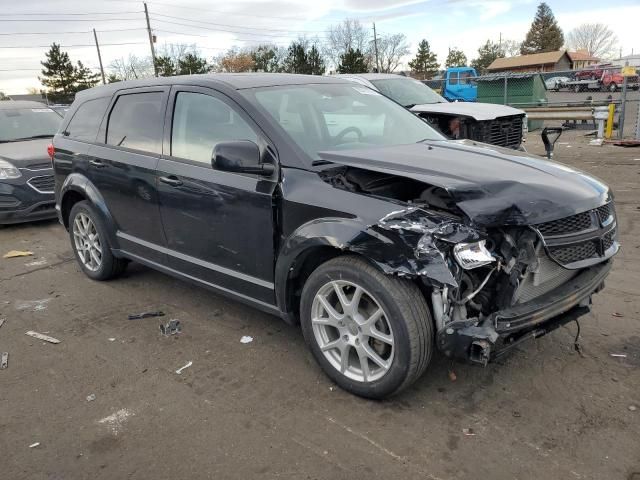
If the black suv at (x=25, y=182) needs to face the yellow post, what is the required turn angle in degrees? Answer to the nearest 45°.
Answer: approximately 45° to its left

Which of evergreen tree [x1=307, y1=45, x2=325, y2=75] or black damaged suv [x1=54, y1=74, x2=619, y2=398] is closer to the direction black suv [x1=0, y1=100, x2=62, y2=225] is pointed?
the black damaged suv

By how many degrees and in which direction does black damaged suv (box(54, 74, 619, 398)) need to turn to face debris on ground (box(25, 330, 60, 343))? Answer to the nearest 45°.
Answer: approximately 135° to its right

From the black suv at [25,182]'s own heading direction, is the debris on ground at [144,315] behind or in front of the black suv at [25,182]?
in front

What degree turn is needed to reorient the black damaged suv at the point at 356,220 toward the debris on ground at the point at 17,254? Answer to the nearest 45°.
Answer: approximately 180°

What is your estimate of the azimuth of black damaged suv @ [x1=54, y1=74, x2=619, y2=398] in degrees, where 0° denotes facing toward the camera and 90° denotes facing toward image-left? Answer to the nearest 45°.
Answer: approximately 315°

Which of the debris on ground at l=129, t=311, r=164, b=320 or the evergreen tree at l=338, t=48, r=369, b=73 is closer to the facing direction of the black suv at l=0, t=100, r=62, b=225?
the debris on ground

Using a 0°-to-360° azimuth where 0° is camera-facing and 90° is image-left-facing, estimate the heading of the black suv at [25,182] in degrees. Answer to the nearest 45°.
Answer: approximately 315°

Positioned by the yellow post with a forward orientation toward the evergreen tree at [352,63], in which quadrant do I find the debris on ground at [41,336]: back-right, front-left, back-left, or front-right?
back-left

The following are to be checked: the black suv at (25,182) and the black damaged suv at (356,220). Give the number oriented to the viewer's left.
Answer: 0

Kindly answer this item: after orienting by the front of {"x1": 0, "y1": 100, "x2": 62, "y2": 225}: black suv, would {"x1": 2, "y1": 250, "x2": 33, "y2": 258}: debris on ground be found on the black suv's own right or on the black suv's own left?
on the black suv's own right

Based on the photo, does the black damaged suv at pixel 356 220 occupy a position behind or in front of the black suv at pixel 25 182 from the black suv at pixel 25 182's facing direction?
in front

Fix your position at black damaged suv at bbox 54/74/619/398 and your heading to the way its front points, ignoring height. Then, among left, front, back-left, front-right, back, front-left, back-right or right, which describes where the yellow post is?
left

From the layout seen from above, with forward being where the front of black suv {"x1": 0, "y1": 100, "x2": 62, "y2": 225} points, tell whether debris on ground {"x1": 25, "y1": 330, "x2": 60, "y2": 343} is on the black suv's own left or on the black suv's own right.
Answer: on the black suv's own right
